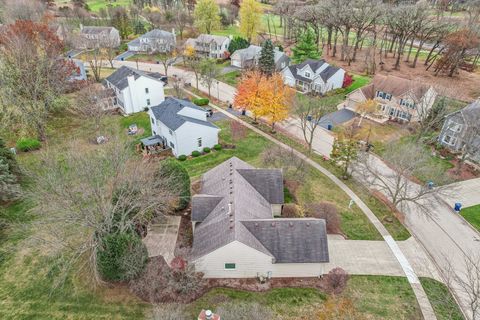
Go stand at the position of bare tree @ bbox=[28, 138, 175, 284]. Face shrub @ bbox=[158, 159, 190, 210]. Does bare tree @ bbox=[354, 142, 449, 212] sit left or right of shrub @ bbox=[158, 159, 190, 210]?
right

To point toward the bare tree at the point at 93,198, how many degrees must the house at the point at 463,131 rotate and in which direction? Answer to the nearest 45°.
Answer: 0° — it already faces it

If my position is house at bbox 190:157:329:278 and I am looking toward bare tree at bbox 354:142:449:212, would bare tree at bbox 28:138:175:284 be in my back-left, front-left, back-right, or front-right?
back-left

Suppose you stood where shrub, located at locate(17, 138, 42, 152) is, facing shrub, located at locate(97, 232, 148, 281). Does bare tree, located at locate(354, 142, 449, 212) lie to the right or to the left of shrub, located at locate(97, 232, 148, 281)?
left

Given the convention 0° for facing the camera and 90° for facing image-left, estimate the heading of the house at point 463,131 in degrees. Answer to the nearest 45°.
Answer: approximately 45°

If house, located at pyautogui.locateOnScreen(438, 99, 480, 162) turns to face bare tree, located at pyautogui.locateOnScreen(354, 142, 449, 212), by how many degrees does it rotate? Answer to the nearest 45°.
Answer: approximately 45° to its left

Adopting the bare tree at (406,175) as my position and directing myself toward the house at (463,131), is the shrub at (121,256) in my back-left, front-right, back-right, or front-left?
back-left
